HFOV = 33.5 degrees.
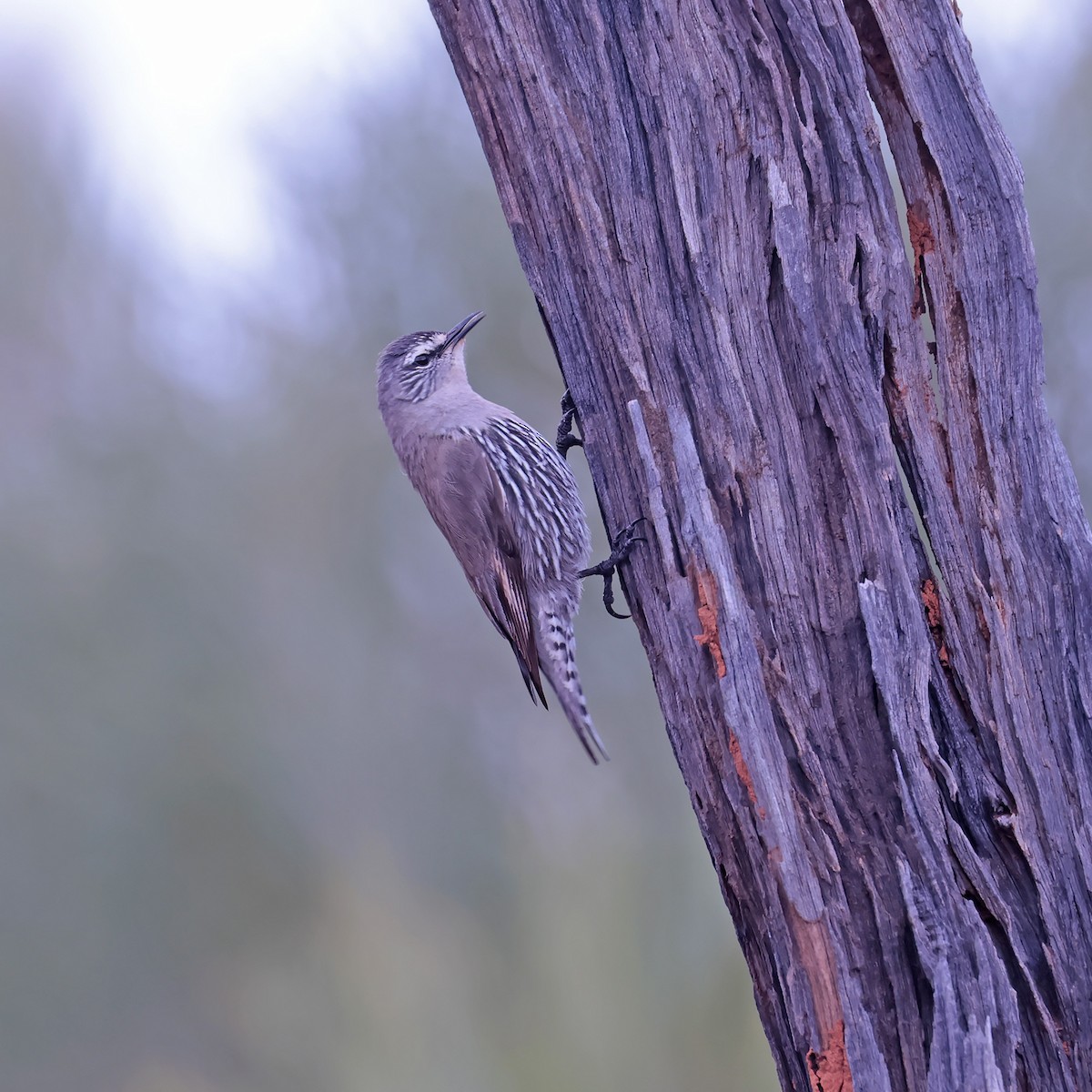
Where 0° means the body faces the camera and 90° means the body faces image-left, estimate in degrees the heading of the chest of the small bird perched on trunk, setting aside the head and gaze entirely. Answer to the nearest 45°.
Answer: approximately 270°
